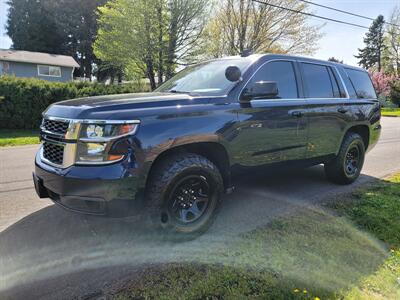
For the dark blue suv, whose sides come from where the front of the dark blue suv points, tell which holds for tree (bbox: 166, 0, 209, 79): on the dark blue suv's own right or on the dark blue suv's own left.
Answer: on the dark blue suv's own right

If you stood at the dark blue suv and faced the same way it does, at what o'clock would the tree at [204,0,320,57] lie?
The tree is roughly at 5 o'clock from the dark blue suv.

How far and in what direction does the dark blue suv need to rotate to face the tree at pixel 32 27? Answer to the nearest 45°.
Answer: approximately 90° to its right

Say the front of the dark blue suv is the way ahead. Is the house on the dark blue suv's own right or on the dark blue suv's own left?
on the dark blue suv's own right

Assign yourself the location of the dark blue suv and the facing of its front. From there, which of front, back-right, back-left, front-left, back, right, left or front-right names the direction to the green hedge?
right

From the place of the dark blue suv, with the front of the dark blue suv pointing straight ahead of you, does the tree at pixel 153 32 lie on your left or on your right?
on your right

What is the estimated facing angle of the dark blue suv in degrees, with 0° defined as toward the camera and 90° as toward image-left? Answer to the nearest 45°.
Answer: approximately 45°

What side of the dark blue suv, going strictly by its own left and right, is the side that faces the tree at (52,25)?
right
